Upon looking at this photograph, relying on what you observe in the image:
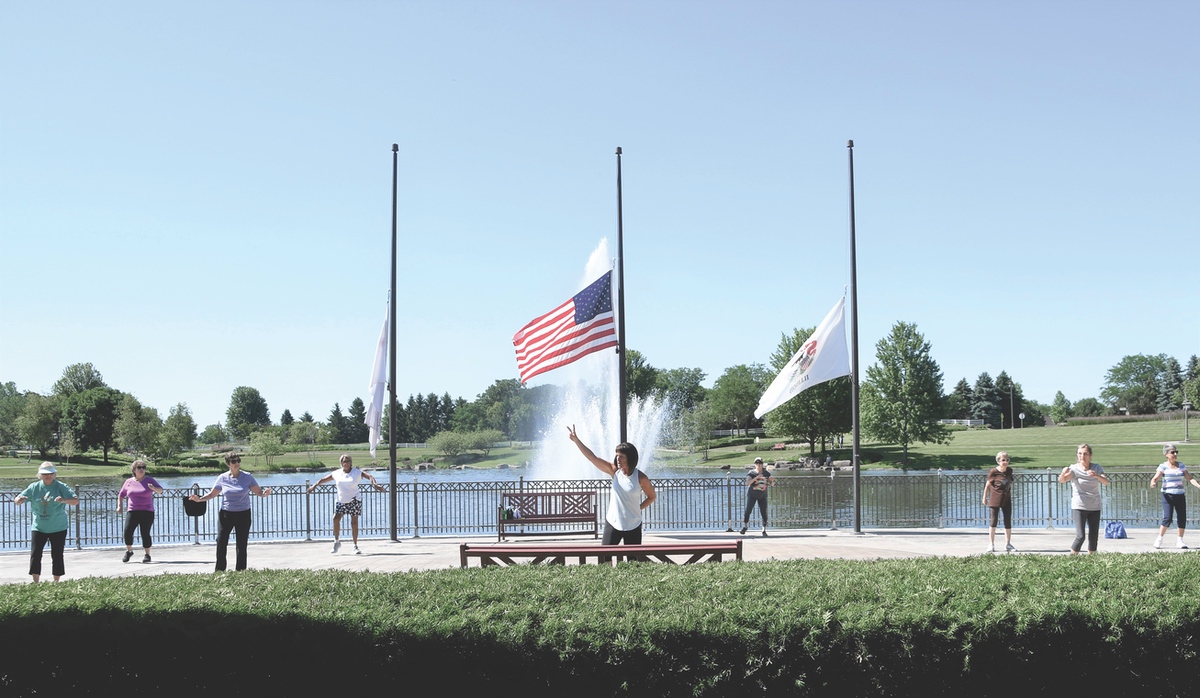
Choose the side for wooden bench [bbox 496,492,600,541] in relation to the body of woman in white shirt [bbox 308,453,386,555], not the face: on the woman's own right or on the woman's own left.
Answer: on the woman's own left

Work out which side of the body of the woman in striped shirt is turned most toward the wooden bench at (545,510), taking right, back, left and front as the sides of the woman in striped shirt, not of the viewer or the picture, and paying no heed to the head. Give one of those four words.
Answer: right

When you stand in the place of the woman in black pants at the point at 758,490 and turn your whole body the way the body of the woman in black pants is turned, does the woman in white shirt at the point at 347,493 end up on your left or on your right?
on your right

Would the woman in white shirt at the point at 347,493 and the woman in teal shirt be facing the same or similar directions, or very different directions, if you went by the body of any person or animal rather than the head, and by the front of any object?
same or similar directions

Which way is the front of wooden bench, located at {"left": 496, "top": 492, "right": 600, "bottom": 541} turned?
toward the camera

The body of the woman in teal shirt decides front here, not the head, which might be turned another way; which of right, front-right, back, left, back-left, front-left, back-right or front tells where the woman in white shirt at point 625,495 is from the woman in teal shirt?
front-left

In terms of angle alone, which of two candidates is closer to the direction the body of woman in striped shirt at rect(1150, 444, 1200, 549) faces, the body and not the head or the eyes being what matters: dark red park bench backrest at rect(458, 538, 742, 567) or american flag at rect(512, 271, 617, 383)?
the dark red park bench backrest

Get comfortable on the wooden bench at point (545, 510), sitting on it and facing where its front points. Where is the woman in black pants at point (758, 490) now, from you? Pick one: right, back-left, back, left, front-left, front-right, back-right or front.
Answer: left

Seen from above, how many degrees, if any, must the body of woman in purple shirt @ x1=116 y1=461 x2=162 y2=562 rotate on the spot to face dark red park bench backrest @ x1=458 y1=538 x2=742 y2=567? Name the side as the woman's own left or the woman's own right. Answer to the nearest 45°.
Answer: approximately 45° to the woman's own left

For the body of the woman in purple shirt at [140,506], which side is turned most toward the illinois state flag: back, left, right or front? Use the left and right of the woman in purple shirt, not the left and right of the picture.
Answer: left

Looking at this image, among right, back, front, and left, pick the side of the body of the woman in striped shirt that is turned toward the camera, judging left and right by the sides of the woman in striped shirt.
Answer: front

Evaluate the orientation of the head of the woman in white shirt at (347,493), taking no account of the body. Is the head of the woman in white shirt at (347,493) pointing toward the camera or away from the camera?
toward the camera

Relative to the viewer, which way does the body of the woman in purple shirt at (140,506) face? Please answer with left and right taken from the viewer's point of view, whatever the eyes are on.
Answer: facing the viewer

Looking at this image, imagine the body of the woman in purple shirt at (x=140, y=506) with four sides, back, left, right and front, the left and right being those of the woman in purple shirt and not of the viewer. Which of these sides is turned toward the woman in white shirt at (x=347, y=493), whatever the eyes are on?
left
